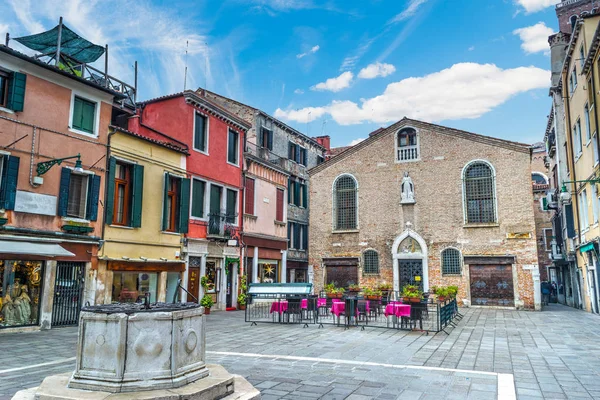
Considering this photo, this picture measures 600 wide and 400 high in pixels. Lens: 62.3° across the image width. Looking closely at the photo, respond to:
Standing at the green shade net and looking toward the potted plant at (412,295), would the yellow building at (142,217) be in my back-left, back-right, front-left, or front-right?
front-left

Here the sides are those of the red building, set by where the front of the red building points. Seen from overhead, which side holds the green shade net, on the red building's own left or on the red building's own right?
on the red building's own right

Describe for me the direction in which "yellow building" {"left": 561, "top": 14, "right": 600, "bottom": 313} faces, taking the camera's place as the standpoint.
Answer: facing to the left of the viewer

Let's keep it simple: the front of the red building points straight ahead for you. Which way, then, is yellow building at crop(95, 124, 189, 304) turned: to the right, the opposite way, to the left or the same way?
the same way

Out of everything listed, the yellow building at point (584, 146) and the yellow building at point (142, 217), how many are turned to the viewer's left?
1

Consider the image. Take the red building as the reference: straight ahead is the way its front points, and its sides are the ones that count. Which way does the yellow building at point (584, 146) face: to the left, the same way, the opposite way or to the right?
the opposite way

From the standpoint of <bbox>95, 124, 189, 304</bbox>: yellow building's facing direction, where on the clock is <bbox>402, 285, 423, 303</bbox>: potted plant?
The potted plant is roughly at 11 o'clock from the yellow building.

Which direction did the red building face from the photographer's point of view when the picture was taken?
facing the viewer and to the right of the viewer

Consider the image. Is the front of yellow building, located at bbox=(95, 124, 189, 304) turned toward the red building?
no

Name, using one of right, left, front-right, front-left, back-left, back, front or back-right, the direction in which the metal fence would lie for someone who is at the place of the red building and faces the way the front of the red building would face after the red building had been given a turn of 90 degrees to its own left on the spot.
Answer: right

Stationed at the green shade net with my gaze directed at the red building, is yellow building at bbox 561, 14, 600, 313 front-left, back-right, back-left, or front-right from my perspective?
front-right

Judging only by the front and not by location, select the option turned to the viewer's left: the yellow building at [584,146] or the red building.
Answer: the yellow building

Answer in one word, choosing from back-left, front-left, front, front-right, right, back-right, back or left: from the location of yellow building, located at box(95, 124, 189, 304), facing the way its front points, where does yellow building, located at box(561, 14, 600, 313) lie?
front-left
